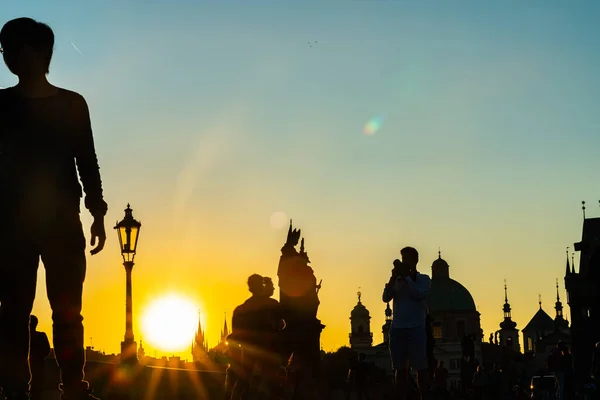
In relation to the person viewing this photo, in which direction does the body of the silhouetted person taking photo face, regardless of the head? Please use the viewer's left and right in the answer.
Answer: facing the viewer and to the left of the viewer

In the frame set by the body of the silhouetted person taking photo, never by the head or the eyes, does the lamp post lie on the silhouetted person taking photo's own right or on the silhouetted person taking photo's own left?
on the silhouetted person taking photo's own right

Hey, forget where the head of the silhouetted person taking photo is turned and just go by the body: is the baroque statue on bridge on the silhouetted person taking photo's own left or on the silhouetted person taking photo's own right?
on the silhouetted person taking photo's own right
